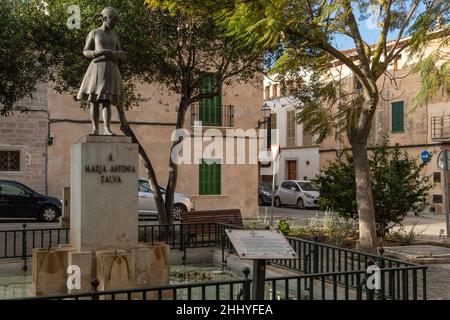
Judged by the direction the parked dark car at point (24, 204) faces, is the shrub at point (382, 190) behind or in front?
in front

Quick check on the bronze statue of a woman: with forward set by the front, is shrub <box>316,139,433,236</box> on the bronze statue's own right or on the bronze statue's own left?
on the bronze statue's own left

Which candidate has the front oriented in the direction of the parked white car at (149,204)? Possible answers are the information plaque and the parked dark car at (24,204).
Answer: the parked dark car

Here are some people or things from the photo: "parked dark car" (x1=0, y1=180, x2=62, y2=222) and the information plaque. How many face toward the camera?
1

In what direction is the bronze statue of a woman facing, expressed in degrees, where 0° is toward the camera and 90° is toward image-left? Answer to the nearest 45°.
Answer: approximately 315°

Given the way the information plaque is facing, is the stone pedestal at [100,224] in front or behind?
behind

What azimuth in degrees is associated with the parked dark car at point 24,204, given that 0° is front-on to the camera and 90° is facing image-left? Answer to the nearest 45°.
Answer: approximately 270°

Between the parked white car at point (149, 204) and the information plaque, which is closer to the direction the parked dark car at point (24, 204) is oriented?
the parked white car

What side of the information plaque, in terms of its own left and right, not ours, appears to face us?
front

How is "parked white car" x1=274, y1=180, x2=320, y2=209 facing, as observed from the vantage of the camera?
facing the viewer and to the right of the viewer

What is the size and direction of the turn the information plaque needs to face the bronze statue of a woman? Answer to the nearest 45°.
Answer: approximately 135° to its right

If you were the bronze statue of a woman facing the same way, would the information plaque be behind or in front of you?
in front

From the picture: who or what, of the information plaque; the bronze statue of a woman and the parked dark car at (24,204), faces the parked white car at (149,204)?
the parked dark car
